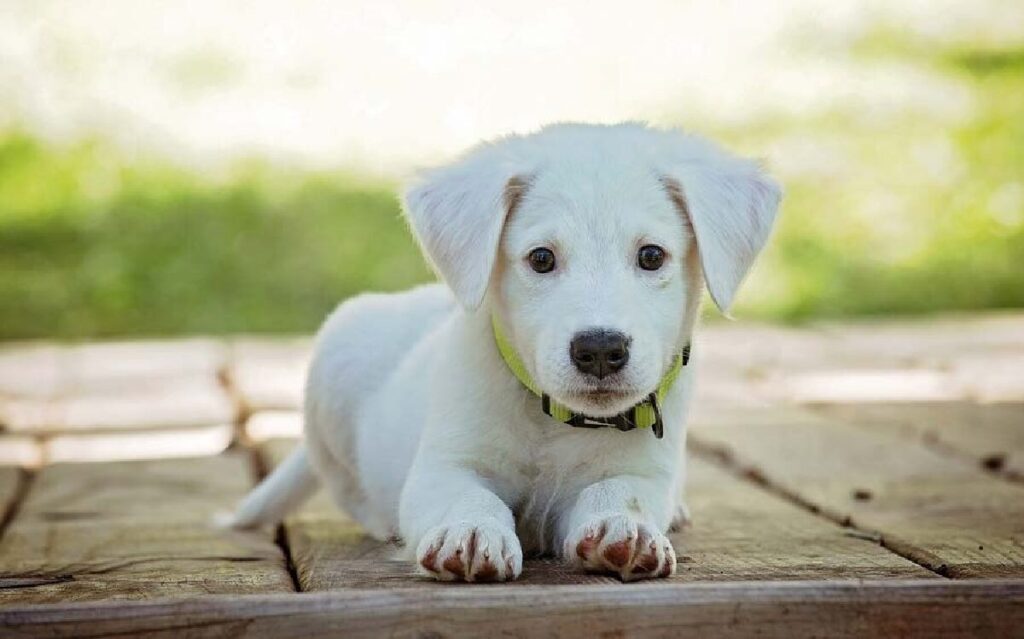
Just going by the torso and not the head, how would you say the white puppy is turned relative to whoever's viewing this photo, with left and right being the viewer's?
facing the viewer and to the right of the viewer
